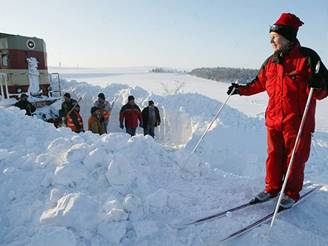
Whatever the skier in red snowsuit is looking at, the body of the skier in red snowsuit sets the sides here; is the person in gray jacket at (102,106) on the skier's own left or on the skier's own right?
on the skier's own right

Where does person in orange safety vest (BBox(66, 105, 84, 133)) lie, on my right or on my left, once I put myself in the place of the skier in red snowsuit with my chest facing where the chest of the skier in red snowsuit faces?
on my right

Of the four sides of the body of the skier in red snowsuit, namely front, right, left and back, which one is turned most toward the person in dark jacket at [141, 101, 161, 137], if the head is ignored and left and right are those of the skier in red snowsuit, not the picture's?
right

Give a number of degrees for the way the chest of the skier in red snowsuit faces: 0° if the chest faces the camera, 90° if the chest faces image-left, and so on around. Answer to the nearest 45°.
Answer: approximately 45°

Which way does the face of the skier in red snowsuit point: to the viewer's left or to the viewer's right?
to the viewer's left

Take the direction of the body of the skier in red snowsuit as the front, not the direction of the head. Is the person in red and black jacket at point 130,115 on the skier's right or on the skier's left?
on the skier's right
